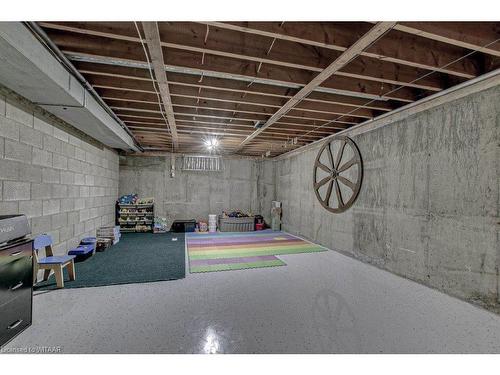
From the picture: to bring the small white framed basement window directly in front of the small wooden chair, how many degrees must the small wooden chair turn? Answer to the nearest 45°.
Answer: approximately 90° to its left

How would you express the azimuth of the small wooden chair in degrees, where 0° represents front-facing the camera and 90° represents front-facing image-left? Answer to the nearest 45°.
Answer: approximately 315°

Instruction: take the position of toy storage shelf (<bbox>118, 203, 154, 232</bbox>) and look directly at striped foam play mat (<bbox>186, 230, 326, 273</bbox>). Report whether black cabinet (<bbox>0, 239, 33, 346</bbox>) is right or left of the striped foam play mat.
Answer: right

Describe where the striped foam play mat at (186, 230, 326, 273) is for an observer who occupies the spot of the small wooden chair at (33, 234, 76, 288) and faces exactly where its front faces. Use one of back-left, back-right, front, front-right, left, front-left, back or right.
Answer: front-left

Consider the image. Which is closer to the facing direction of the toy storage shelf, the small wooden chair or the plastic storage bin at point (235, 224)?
the small wooden chair

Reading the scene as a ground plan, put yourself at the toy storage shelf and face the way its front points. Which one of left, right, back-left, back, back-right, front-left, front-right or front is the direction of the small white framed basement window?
left

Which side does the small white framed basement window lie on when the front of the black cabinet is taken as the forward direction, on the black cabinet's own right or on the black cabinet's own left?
on the black cabinet's own left

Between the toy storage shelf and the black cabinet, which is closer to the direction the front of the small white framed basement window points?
the black cabinet

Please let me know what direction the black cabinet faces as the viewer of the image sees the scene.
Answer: facing the viewer and to the right of the viewer

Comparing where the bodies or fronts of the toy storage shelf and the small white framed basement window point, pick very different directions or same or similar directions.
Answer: same or similar directions

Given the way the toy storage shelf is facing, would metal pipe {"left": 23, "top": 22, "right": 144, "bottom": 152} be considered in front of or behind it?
in front

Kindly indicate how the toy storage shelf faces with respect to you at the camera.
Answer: facing the viewer

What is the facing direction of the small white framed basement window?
toward the camera

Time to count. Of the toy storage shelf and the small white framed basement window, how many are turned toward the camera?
2

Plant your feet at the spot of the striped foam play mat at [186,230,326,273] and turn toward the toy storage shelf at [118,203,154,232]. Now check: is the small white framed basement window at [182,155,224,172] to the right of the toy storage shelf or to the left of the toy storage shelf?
right

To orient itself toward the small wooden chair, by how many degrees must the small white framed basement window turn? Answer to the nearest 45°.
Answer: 0° — it already faces it
